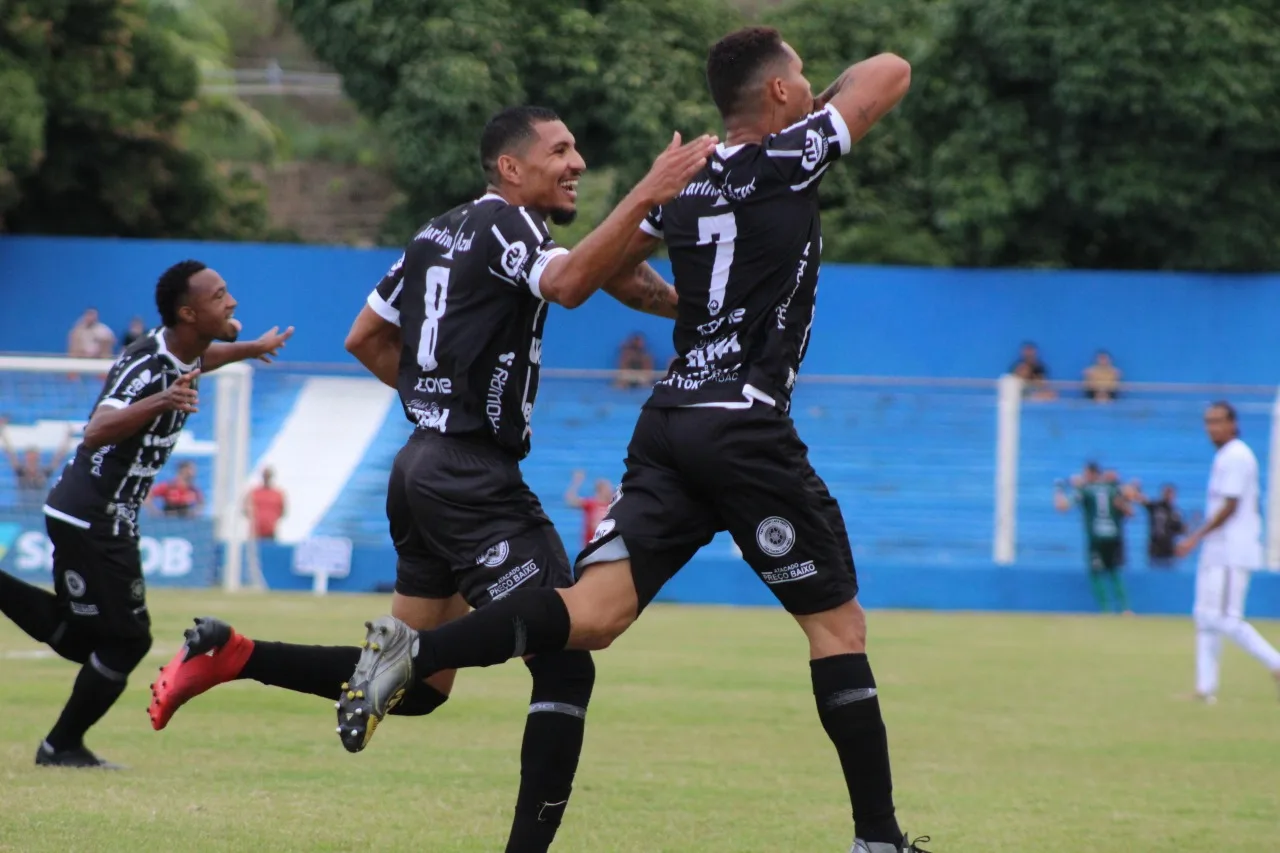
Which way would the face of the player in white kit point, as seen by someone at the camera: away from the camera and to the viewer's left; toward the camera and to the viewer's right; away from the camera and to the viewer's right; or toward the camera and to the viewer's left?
toward the camera and to the viewer's left

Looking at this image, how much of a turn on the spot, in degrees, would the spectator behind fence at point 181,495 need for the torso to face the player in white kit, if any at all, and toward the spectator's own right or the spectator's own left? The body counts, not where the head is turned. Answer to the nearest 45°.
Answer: approximately 45° to the spectator's own left

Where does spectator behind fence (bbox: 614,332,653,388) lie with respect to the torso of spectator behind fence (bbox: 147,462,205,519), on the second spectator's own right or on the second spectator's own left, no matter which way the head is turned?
on the second spectator's own left

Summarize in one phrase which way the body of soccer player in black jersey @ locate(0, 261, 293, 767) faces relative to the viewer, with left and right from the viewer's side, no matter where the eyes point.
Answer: facing to the right of the viewer

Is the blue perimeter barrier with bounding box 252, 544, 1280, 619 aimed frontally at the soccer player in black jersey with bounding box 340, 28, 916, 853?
yes

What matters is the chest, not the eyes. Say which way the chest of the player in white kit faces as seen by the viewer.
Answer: to the viewer's left

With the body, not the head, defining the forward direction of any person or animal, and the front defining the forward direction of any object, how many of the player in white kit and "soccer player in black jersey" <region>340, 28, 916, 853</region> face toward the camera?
0

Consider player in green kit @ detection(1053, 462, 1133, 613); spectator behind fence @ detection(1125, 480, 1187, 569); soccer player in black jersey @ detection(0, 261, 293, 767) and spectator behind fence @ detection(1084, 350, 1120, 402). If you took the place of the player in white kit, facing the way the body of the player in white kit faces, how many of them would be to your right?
3

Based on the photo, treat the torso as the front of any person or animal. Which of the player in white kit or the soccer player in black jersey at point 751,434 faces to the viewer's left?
the player in white kit

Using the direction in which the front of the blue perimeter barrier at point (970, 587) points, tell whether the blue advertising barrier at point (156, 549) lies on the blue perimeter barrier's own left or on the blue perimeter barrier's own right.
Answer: on the blue perimeter barrier's own right

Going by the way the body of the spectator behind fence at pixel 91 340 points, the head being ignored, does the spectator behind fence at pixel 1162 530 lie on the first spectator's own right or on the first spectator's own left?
on the first spectator's own left

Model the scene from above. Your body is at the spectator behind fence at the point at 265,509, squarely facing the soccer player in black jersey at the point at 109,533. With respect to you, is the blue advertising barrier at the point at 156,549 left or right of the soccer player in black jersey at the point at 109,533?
right

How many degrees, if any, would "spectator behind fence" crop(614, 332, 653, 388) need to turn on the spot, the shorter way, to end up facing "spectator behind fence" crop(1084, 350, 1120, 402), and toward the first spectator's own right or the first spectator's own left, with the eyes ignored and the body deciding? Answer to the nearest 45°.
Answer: approximately 90° to the first spectator's own left

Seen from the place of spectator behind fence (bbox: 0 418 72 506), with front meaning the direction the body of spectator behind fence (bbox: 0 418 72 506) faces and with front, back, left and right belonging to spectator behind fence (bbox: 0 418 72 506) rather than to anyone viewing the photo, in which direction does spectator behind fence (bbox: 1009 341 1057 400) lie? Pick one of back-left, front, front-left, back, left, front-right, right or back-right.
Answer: left

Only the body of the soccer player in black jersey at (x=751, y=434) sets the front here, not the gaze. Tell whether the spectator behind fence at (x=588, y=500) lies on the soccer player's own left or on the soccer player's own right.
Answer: on the soccer player's own left
